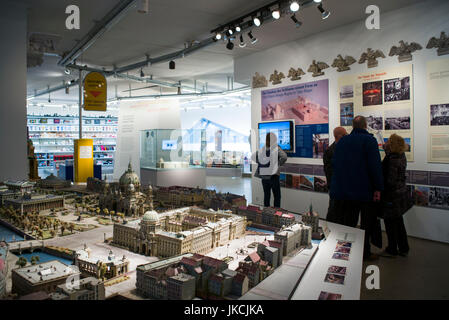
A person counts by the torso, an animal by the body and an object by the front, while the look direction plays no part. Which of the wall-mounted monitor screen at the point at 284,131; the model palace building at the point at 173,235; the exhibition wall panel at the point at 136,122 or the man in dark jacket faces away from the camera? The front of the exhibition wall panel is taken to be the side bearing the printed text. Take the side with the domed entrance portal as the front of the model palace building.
the man in dark jacket

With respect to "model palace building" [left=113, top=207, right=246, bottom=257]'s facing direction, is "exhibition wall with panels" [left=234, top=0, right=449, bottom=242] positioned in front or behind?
behind

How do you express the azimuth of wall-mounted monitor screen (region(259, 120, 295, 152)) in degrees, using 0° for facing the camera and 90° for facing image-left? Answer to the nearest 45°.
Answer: approximately 45°

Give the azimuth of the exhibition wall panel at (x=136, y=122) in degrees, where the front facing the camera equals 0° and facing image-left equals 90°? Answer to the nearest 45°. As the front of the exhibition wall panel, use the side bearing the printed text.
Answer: approximately 0°

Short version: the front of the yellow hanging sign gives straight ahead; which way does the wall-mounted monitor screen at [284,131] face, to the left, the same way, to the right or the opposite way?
to the right

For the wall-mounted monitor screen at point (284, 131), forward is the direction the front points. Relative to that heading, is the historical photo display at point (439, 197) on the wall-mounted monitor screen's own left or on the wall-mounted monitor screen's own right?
on the wall-mounted monitor screen's own left

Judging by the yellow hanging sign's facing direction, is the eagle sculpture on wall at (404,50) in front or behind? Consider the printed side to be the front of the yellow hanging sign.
in front

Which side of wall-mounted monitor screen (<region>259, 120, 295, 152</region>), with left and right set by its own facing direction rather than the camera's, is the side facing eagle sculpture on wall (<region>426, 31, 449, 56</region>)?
left

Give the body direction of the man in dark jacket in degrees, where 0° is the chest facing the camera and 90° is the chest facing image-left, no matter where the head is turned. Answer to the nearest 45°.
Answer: approximately 180°

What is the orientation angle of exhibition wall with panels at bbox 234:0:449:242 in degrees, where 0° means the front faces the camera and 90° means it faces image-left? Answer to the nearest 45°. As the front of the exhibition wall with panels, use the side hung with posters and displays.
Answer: approximately 45°
